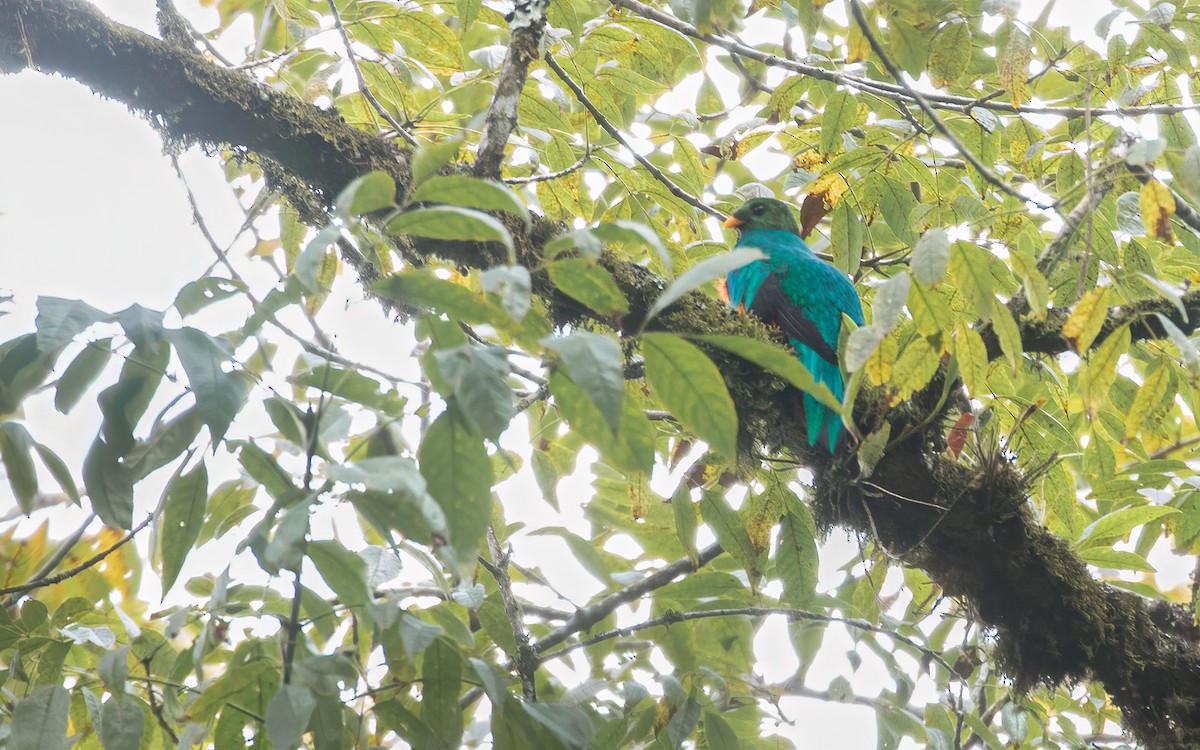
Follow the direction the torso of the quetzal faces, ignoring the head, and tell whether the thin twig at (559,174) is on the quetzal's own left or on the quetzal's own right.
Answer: on the quetzal's own left

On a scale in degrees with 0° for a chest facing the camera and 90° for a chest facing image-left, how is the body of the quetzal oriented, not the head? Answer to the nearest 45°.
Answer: approximately 135°

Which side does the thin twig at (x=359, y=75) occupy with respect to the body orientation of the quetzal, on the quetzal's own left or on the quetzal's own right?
on the quetzal's own left
